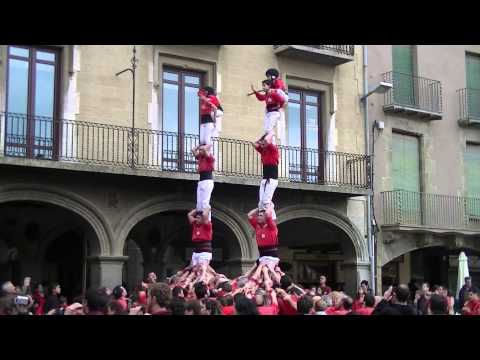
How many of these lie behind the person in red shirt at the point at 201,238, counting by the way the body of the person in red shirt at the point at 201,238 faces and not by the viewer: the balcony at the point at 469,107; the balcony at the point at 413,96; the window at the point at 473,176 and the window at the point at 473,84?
4

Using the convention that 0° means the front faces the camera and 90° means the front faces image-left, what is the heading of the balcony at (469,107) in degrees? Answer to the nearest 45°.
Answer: approximately 45°

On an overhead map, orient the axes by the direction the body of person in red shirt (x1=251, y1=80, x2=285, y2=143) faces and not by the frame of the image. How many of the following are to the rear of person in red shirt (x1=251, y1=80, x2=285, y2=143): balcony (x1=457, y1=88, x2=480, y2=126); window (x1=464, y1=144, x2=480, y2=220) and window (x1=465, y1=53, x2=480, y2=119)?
3
